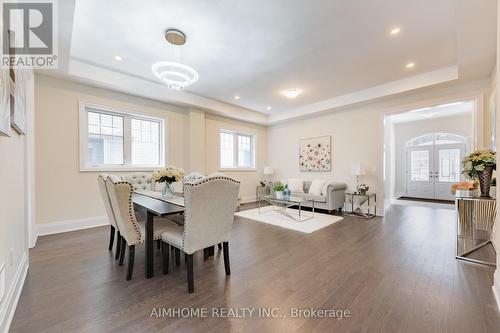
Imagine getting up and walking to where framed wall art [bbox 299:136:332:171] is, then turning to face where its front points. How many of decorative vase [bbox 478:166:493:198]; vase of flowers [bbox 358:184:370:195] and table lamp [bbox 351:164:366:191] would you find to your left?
3

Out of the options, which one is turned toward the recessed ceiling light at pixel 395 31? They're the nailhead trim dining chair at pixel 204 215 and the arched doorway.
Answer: the arched doorway

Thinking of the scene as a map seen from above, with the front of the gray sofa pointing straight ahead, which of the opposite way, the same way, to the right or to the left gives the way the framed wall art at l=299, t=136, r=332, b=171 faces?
the same way

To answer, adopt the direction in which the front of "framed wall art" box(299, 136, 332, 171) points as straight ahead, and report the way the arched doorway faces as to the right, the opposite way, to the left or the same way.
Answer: the same way

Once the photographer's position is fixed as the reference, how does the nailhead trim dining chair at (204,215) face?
facing away from the viewer and to the left of the viewer

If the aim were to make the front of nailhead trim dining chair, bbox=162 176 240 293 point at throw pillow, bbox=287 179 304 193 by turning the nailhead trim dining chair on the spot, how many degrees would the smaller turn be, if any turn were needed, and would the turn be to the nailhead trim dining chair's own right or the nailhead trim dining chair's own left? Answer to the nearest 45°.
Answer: approximately 90° to the nailhead trim dining chair's own right

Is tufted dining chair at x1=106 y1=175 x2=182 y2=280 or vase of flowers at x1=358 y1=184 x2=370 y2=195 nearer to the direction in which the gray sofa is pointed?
the tufted dining chair

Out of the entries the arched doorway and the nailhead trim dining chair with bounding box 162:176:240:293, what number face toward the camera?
1

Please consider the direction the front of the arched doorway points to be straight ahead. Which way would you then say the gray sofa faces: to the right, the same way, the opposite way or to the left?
the same way

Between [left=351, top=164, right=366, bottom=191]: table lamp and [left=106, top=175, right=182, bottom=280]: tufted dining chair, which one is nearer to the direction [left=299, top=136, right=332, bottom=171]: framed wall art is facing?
the tufted dining chair

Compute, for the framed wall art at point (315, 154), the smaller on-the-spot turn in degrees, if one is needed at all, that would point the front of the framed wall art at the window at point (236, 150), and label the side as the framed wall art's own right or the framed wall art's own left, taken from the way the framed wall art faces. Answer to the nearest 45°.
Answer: approximately 45° to the framed wall art's own right

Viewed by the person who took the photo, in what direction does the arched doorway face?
facing the viewer

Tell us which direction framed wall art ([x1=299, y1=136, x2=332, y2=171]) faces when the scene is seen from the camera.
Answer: facing the viewer and to the left of the viewer
